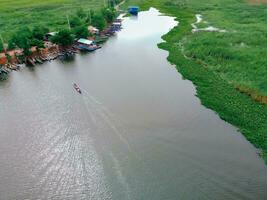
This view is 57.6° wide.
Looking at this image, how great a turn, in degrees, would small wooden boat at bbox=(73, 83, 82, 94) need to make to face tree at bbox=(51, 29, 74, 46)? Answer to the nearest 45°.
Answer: approximately 45° to its right

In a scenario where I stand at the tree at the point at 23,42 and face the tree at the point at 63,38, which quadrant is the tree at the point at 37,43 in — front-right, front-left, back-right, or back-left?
front-right

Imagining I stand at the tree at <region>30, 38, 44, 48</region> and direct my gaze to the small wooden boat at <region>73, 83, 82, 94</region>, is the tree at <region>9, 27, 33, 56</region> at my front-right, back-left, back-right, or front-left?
back-right

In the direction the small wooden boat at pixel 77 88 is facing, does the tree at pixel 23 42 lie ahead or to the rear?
ahead

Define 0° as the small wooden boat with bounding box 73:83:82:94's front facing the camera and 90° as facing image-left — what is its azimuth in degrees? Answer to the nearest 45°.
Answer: approximately 135°

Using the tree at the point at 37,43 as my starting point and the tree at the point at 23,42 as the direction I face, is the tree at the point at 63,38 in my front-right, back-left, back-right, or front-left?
back-right

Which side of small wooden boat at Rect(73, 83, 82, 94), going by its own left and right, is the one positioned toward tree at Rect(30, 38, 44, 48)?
front
